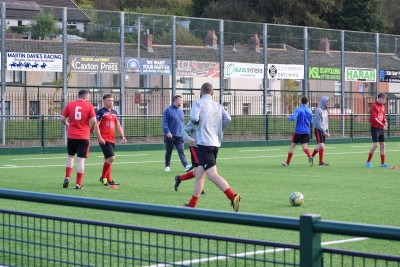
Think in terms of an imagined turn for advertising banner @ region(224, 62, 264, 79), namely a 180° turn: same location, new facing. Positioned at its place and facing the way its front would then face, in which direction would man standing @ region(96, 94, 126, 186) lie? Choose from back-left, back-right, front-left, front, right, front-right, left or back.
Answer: back

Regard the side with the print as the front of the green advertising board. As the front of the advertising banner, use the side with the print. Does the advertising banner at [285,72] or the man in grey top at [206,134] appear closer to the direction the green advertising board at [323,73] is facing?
the man in grey top

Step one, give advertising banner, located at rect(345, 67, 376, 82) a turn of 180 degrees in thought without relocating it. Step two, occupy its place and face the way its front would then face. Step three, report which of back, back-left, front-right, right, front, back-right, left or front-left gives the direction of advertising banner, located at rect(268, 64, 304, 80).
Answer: back-left

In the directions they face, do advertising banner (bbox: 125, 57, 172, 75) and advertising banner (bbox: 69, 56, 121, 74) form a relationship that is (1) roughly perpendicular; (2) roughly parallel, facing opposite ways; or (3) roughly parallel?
roughly parallel

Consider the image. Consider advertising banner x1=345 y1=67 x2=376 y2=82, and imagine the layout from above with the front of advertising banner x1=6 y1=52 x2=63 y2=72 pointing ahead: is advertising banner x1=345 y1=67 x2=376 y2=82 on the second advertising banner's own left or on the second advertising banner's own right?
on the second advertising banner's own left

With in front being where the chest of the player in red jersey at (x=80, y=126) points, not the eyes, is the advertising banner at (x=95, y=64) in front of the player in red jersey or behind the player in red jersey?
in front

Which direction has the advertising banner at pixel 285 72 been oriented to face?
toward the camera

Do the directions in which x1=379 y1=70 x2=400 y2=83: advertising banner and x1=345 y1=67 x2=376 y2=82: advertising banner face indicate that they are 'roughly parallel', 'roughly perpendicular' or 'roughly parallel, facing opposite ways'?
roughly parallel

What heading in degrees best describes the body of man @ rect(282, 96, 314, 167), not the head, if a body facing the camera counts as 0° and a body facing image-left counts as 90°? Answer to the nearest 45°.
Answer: approximately 135°

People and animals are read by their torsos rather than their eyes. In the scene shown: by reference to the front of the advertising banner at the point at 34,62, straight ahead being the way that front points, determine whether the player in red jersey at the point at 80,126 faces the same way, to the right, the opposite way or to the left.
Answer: the opposite way

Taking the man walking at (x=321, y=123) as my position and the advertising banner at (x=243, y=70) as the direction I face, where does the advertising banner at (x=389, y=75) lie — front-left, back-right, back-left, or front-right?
front-right

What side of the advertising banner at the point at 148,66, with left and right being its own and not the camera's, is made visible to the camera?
front

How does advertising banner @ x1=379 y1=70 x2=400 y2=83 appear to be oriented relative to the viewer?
toward the camera

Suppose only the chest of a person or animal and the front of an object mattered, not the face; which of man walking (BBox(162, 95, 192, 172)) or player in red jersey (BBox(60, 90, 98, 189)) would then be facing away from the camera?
the player in red jersey

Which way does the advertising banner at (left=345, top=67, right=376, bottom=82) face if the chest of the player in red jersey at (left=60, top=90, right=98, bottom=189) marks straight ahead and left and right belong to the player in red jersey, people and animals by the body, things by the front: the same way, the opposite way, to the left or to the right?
the opposite way

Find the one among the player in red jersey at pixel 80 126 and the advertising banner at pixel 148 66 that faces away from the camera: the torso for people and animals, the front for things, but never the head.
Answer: the player in red jersey
